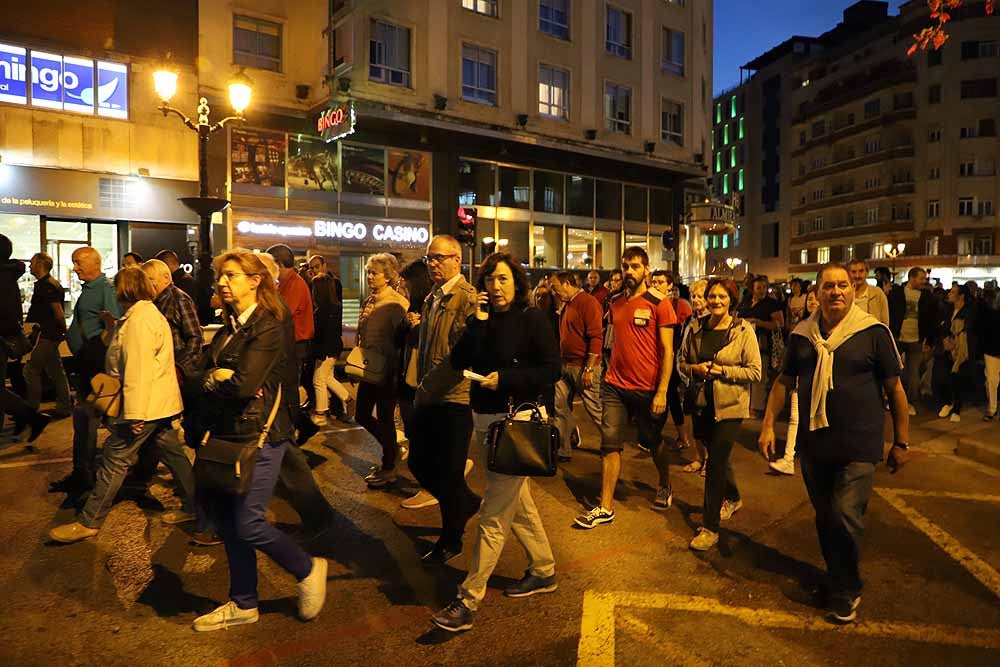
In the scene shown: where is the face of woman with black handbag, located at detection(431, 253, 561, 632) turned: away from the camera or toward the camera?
toward the camera

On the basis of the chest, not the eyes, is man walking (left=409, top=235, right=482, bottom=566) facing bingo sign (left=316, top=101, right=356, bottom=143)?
no

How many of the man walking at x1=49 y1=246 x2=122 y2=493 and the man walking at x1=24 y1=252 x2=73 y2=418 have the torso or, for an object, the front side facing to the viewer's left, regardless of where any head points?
2

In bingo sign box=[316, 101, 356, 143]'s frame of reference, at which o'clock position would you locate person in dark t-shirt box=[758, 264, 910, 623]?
The person in dark t-shirt is roughly at 10 o'clock from the bingo sign.

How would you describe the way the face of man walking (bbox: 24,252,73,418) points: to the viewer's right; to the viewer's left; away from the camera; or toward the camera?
to the viewer's left

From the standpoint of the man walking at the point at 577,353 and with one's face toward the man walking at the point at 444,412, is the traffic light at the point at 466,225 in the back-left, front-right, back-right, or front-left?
back-right

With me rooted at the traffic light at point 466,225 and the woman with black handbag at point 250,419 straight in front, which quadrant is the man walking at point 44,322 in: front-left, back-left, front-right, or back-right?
front-right

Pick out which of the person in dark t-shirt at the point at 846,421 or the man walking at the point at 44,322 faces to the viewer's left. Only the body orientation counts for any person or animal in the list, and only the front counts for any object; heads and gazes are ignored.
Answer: the man walking

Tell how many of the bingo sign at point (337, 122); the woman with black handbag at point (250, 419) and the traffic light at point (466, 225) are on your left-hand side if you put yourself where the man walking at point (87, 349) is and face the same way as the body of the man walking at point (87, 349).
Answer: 1

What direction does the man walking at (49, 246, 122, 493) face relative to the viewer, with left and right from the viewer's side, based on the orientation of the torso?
facing to the left of the viewer

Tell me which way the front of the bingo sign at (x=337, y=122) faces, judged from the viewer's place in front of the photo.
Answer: facing the viewer and to the left of the viewer

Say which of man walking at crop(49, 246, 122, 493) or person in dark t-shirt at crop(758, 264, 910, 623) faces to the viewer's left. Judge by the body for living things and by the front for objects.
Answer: the man walking

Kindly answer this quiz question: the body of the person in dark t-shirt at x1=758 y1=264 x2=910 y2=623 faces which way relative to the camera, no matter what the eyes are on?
toward the camera

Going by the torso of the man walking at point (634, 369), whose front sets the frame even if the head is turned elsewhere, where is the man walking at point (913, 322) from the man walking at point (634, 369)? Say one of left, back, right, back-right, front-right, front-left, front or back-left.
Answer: back

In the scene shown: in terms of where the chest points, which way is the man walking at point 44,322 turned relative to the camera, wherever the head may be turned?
to the viewer's left
